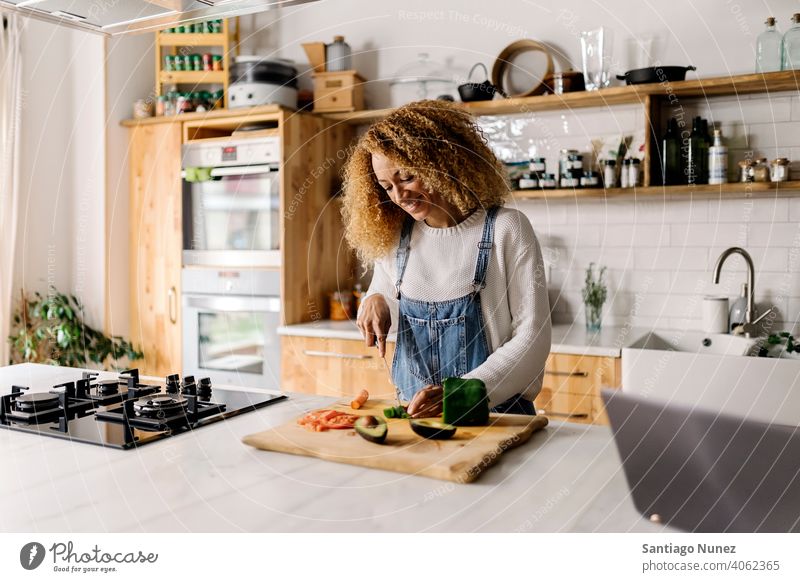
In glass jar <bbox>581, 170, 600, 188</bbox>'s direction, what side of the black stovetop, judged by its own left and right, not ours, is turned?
front

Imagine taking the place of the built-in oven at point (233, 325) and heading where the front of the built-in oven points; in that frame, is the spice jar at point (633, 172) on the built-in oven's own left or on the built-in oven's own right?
on the built-in oven's own left

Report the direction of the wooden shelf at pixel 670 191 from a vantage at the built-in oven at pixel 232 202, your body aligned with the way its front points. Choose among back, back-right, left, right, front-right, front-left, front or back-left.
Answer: left

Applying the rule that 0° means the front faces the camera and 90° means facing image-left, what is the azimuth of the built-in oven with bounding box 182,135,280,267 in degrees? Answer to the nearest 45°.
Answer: approximately 45°

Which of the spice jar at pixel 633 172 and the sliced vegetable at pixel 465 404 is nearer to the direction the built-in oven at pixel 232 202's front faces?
the sliced vegetable

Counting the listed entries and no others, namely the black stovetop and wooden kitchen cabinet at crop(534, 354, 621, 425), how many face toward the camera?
1

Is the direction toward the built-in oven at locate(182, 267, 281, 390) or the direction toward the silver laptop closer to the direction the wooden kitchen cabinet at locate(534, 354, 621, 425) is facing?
the silver laptop

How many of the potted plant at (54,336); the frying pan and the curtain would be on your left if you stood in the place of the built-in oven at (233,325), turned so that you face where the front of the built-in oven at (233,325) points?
1

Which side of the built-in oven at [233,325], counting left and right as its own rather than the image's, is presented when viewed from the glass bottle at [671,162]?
left

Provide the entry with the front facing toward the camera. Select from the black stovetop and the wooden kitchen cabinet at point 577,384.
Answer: the wooden kitchen cabinet

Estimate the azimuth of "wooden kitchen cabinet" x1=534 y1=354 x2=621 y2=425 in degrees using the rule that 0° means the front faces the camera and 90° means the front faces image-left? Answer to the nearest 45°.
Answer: approximately 0°

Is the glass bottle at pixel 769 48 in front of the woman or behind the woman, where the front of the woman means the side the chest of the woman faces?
behind
